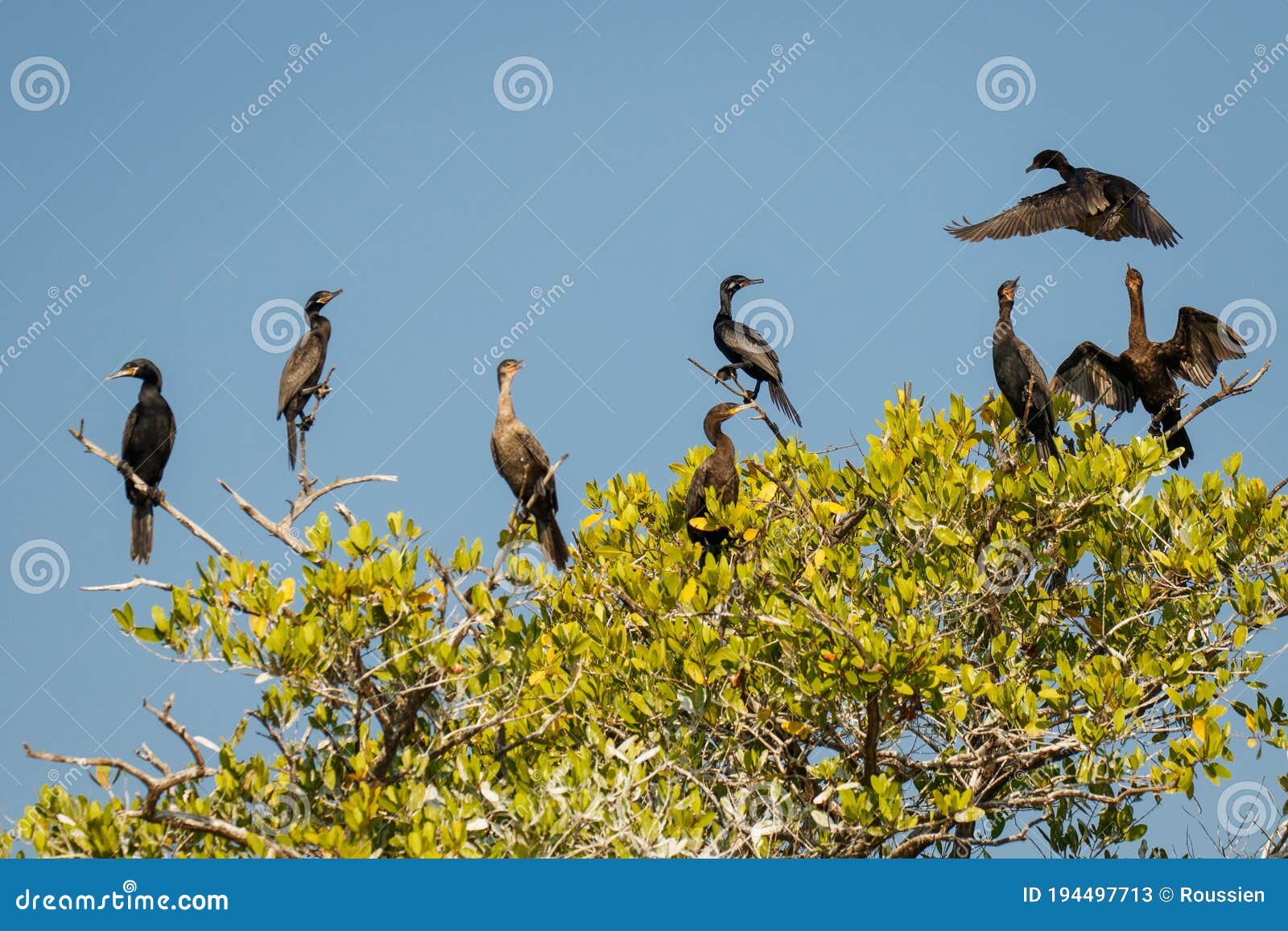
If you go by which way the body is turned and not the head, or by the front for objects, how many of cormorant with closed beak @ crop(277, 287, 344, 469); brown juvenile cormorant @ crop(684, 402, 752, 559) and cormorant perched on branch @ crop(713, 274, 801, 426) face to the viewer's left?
1

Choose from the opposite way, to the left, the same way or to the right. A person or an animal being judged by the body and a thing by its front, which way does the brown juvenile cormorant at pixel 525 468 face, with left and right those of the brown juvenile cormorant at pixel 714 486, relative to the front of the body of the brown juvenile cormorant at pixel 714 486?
to the right

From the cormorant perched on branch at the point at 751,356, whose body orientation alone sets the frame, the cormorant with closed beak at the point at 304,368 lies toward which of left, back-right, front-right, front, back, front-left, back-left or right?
front

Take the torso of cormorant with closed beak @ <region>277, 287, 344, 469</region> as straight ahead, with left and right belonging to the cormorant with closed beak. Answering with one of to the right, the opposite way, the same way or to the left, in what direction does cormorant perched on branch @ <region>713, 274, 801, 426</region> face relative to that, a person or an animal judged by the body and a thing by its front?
the opposite way

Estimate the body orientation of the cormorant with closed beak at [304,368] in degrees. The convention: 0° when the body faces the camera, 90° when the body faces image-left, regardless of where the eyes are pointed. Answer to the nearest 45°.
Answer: approximately 270°

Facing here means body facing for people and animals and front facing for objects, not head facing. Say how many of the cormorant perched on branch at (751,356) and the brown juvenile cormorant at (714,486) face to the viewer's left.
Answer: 1

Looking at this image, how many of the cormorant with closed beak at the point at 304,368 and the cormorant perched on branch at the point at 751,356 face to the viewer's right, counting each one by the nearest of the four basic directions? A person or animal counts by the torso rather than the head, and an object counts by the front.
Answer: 1

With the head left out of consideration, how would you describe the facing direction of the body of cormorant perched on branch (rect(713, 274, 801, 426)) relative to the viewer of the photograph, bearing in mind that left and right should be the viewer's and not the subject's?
facing to the left of the viewer
